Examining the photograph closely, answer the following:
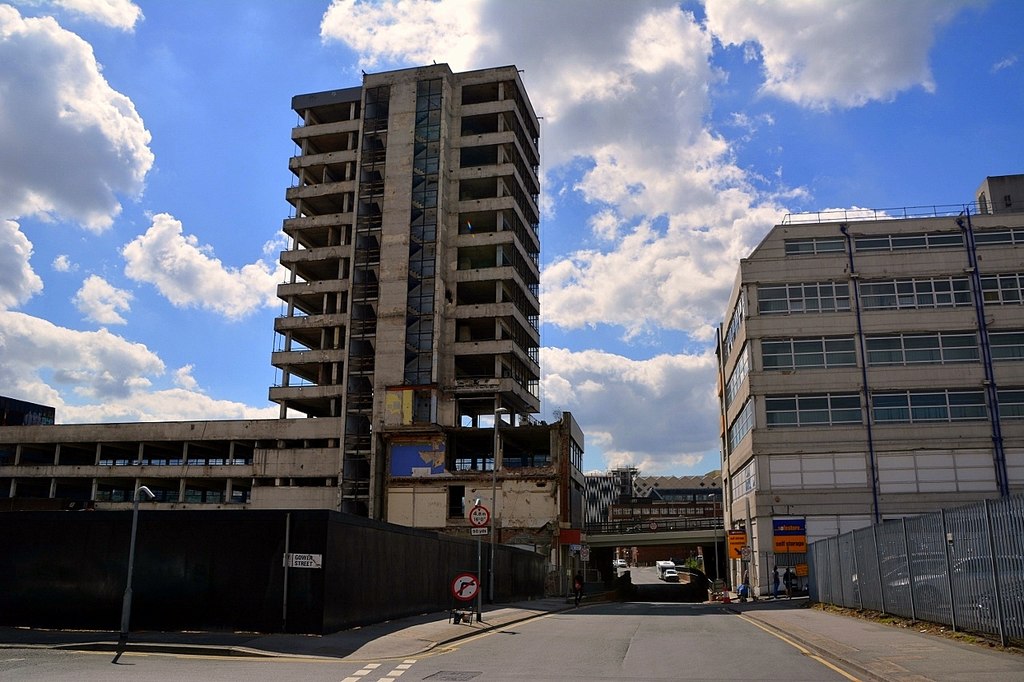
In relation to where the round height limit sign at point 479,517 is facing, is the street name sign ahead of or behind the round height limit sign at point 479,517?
ahead

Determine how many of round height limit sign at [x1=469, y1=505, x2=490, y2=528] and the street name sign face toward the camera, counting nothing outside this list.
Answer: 2

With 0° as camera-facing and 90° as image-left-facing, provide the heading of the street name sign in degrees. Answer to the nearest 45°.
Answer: approximately 0°

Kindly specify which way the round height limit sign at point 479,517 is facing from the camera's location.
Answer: facing the viewer

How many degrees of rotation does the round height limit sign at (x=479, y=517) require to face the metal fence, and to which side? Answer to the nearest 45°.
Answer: approximately 45° to its left

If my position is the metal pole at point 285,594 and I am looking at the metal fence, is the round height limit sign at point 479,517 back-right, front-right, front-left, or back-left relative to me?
front-left

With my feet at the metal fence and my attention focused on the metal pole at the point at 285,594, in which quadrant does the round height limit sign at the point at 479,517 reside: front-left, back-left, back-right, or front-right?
front-right

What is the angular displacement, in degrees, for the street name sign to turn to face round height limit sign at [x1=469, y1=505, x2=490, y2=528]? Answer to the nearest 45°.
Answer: approximately 135° to its left
